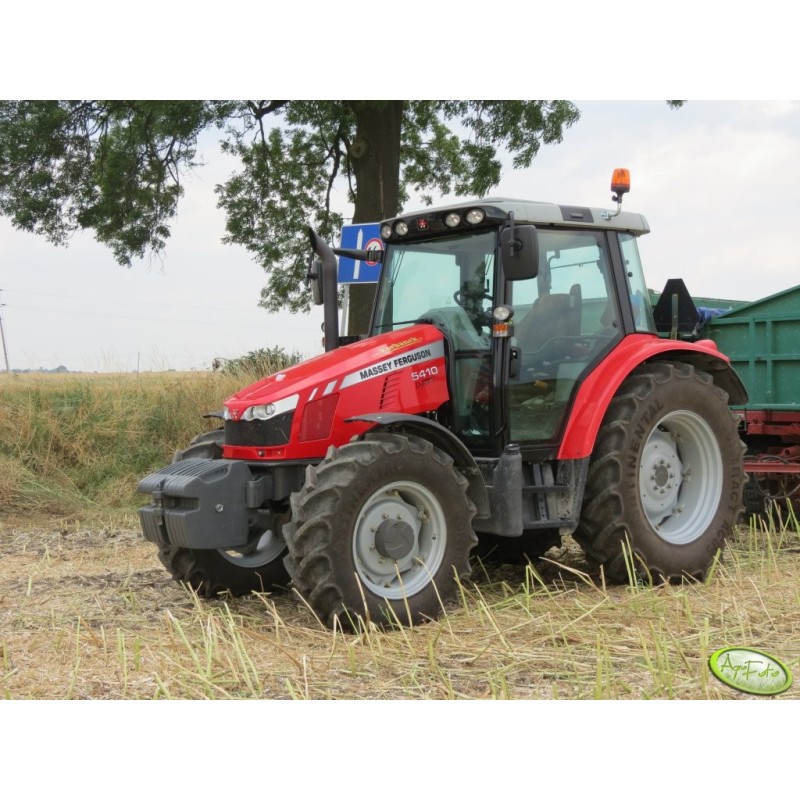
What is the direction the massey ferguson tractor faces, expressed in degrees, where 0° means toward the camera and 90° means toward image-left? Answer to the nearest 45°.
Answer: approximately 45°

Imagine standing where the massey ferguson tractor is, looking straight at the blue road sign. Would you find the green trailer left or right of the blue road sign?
right

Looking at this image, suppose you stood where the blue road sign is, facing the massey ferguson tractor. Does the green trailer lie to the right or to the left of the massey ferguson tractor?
left

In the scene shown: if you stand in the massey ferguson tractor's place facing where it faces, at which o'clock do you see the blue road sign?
The blue road sign is roughly at 4 o'clock from the massey ferguson tractor.

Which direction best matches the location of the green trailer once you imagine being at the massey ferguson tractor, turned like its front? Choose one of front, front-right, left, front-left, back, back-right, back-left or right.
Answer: back
